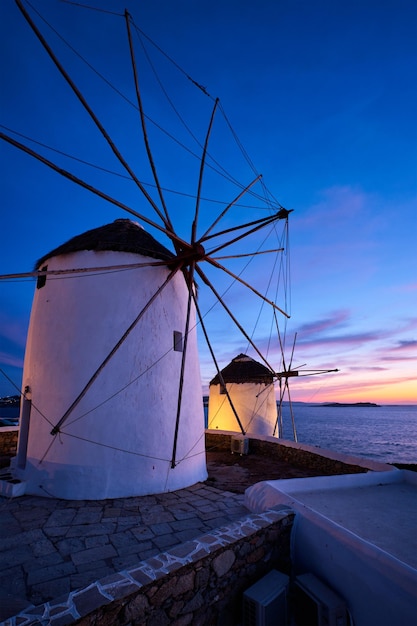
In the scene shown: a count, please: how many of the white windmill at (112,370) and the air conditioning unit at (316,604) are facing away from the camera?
0

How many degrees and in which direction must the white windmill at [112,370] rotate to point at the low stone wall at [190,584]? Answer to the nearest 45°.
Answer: approximately 45° to its right

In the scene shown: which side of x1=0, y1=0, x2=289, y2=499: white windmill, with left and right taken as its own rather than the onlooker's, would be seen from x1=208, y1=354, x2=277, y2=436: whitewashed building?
left

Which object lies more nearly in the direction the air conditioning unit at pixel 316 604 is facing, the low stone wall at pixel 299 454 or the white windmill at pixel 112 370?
the white windmill

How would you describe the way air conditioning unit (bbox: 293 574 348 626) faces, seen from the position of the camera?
facing the viewer and to the left of the viewer

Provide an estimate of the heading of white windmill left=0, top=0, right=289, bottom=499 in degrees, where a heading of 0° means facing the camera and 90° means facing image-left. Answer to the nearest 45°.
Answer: approximately 315°

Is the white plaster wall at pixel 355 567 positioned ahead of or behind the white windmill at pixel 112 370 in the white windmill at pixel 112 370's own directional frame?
ahead

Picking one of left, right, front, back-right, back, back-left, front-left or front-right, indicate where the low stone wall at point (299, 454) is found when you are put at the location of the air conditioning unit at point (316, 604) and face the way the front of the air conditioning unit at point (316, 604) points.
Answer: back-right

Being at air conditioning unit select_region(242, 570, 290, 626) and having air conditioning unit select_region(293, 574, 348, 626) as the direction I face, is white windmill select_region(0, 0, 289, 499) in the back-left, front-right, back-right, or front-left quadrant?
back-left

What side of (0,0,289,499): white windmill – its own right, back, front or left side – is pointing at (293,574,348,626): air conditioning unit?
front
